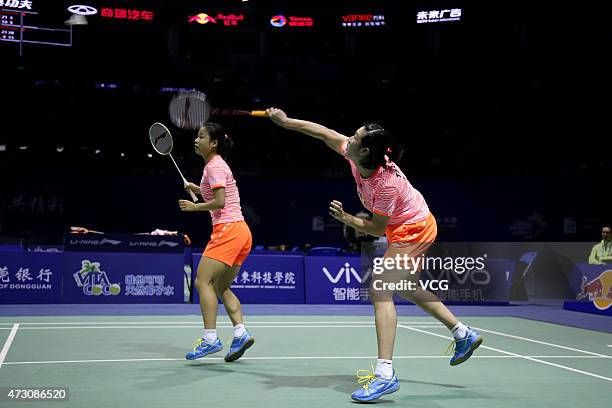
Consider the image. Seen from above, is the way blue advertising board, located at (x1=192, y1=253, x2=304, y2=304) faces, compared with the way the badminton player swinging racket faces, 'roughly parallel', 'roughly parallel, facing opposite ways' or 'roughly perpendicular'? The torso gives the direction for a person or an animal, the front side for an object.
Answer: roughly perpendicular

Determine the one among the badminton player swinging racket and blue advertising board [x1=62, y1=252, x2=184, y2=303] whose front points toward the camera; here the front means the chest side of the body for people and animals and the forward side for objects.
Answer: the blue advertising board

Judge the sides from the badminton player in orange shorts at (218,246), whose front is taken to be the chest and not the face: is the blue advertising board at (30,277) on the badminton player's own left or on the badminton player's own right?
on the badminton player's own right

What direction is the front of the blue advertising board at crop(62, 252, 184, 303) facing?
toward the camera

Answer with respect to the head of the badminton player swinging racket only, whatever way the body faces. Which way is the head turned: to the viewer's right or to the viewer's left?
to the viewer's left

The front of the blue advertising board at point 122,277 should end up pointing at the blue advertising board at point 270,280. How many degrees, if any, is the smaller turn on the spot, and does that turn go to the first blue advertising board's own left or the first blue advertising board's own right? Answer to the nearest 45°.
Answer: approximately 90° to the first blue advertising board's own left

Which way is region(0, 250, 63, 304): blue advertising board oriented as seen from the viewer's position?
toward the camera

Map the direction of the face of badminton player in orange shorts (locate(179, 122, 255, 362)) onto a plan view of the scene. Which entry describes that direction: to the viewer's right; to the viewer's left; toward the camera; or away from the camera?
to the viewer's left

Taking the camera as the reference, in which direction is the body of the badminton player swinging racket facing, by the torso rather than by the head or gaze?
to the viewer's left

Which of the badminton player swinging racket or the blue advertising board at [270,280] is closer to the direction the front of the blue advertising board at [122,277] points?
the badminton player swinging racket
